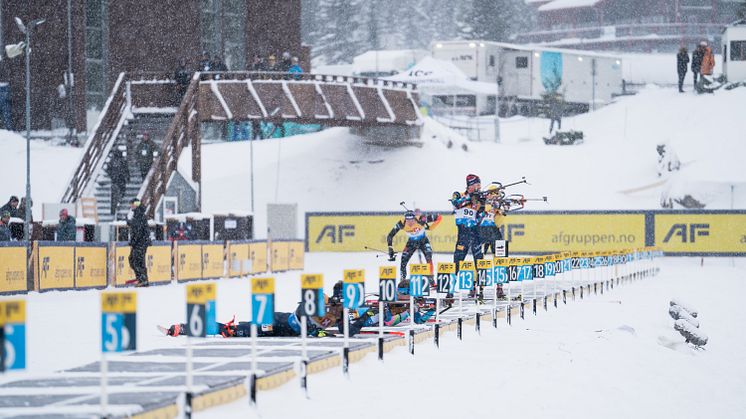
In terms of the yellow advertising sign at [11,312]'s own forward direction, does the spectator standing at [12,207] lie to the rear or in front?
to the rear

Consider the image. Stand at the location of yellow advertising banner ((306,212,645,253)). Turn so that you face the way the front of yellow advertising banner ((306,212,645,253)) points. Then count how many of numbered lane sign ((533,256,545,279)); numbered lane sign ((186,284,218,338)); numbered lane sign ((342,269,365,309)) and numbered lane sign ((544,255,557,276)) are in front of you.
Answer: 4

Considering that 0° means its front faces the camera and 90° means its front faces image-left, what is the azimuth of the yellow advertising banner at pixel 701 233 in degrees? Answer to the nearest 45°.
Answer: approximately 0°

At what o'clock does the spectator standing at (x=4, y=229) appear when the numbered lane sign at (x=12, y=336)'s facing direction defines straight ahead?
The spectator standing is roughly at 6 o'clock from the numbered lane sign.

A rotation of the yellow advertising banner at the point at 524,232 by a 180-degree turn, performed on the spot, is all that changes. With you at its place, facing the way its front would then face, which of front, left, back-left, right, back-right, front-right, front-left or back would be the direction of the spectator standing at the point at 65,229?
back-left
